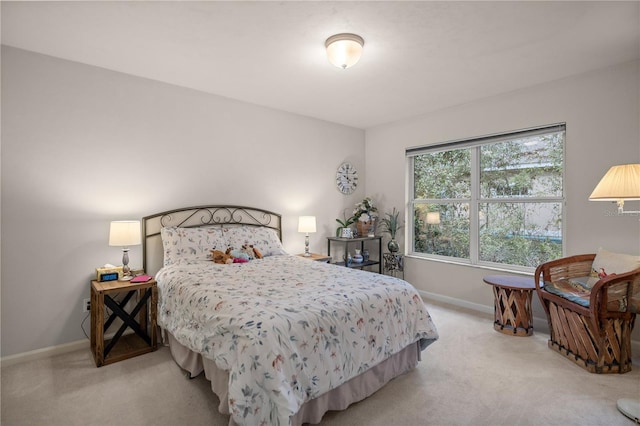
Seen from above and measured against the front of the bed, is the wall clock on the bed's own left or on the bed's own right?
on the bed's own left

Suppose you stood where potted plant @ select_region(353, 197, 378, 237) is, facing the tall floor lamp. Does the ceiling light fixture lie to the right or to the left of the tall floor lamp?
right

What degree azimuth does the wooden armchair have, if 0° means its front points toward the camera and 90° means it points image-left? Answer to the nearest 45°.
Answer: approximately 45°

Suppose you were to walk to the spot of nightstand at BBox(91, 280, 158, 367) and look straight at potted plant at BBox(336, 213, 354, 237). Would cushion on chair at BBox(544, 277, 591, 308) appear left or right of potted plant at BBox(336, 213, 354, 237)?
right
